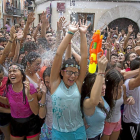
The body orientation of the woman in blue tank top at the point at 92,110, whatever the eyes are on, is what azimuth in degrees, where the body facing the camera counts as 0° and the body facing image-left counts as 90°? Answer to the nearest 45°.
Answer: approximately 315°
